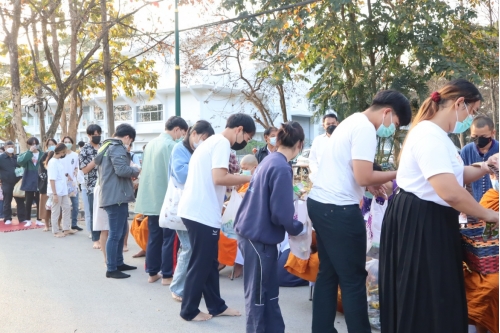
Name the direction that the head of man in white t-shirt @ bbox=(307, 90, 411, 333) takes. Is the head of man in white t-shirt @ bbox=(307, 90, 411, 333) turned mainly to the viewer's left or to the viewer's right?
to the viewer's right

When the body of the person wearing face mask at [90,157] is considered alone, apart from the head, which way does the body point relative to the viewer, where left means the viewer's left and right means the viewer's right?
facing the viewer and to the right of the viewer

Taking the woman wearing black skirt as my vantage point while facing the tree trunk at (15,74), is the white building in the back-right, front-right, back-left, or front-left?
front-right

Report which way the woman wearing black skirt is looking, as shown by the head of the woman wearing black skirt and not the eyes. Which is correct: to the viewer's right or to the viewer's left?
to the viewer's right

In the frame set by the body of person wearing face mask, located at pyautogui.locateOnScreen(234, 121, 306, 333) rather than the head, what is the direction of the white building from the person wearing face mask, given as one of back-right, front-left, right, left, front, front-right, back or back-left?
front-left

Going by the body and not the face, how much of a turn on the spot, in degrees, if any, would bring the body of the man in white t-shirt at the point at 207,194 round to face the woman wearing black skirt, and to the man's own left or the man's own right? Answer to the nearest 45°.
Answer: approximately 45° to the man's own right

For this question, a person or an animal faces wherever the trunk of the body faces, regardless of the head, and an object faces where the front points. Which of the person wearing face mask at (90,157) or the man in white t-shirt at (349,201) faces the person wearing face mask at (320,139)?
the person wearing face mask at (90,157)

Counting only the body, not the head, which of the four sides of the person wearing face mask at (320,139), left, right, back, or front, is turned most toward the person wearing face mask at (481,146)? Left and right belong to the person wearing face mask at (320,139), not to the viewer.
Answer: left

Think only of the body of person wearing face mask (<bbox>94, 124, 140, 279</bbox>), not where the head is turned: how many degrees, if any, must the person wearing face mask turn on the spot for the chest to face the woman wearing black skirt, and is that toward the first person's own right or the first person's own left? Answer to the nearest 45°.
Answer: approximately 45° to the first person's own right

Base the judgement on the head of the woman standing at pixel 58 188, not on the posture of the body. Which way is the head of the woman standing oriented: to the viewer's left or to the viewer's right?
to the viewer's right

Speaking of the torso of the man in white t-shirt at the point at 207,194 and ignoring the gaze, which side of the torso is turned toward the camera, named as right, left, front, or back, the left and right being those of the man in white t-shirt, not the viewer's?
right

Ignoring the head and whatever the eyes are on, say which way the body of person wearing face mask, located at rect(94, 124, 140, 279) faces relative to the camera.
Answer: to the viewer's right

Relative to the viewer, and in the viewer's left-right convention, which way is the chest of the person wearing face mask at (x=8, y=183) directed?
facing the viewer

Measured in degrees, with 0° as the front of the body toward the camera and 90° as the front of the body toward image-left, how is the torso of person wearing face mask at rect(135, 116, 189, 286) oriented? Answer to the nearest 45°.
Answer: approximately 270°

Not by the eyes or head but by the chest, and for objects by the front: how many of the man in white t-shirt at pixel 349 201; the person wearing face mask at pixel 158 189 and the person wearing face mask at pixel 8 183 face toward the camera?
1

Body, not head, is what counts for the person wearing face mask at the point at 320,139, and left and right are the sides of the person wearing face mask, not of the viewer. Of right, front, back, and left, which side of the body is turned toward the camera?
front
